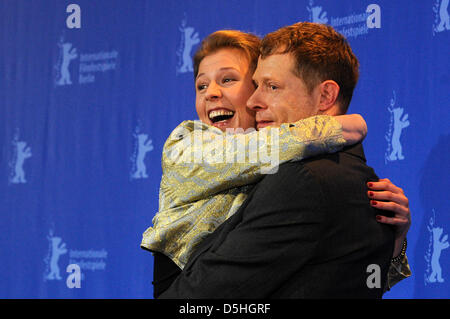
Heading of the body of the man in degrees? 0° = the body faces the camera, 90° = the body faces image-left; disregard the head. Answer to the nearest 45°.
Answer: approximately 90°
